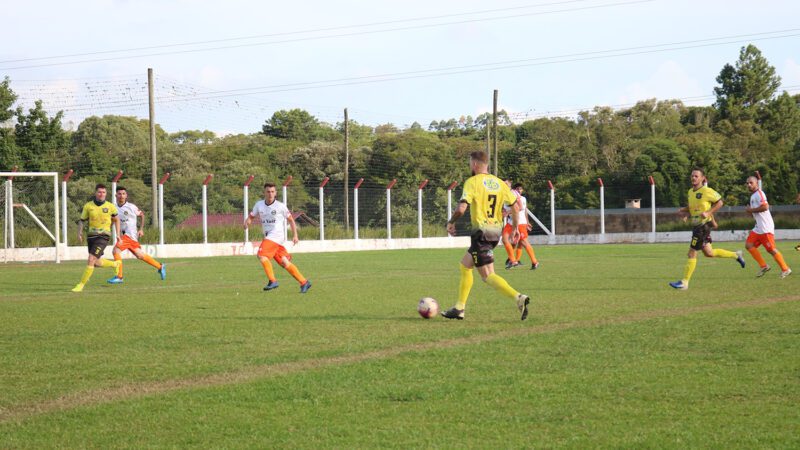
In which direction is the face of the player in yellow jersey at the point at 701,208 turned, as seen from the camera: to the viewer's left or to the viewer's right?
to the viewer's left

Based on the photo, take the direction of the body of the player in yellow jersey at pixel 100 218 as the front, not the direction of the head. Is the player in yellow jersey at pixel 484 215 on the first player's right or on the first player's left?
on the first player's left

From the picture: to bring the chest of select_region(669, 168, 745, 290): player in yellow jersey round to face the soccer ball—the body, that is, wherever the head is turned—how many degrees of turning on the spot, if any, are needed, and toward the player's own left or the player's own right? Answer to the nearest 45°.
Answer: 0° — they already face it

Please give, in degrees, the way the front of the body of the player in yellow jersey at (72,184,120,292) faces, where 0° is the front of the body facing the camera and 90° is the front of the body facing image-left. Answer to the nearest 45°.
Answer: approximately 45°

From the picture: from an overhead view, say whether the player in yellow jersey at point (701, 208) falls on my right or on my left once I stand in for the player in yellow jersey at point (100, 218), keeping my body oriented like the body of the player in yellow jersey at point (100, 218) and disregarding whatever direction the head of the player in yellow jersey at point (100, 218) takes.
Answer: on my left

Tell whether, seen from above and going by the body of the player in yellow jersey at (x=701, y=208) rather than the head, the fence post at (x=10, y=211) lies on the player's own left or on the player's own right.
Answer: on the player's own right

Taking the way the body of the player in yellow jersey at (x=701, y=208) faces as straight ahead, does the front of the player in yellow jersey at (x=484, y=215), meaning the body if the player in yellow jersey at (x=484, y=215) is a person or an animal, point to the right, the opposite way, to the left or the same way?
to the right

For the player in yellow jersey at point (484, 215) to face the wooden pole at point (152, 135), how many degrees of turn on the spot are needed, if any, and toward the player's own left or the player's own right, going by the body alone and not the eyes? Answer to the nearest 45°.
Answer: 0° — they already face it

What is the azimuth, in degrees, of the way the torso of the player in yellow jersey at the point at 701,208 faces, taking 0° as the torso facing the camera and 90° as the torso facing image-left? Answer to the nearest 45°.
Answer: approximately 45°

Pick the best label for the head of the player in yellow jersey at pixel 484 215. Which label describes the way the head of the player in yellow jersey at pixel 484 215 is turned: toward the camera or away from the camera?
away from the camera
